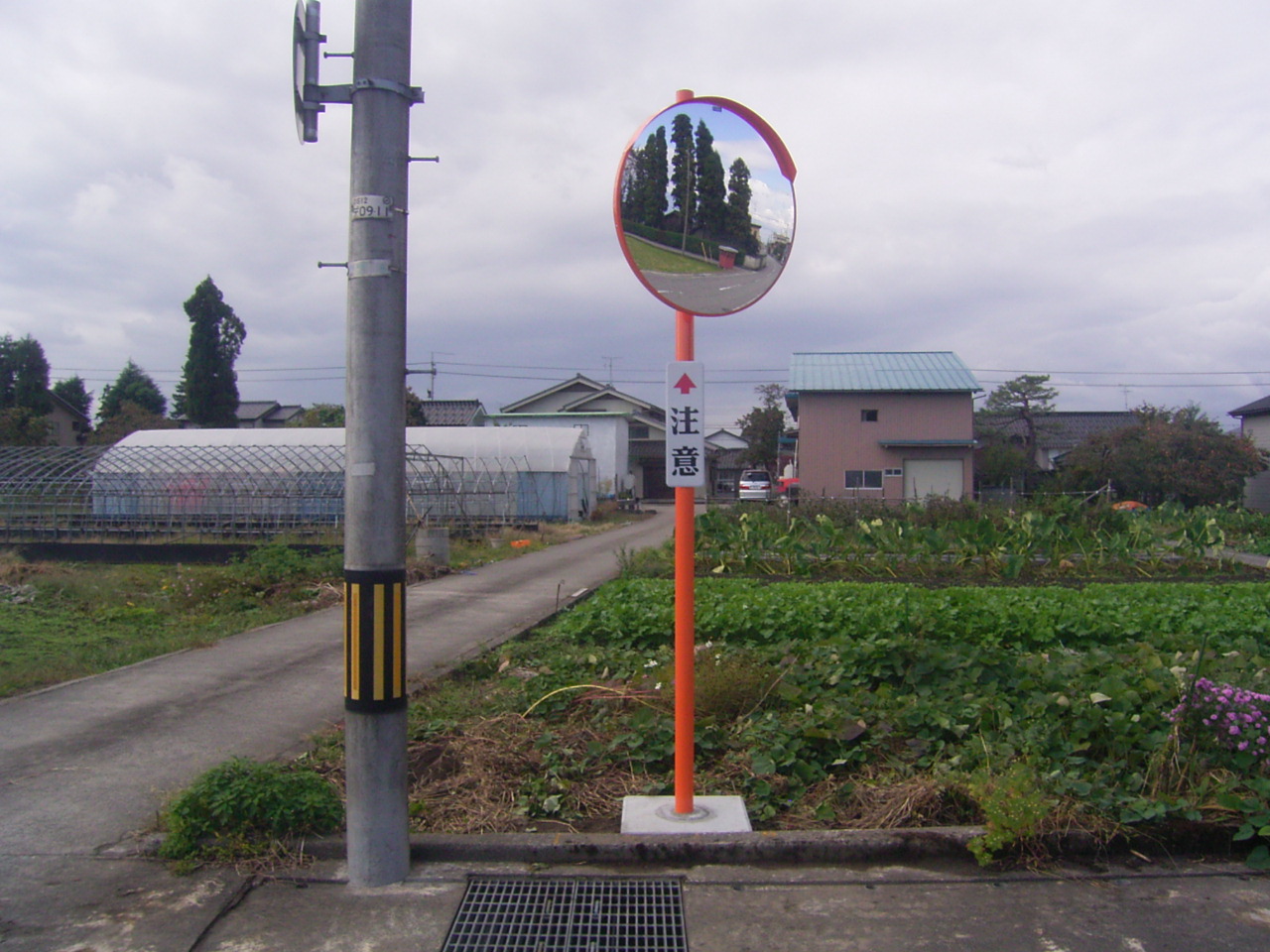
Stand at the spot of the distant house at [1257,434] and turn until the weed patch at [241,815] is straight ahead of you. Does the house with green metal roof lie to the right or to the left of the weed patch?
right

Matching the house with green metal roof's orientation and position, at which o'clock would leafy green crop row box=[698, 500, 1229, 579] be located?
The leafy green crop row is roughly at 12 o'clock from the house with green metal roof.

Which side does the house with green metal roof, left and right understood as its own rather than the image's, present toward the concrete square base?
front

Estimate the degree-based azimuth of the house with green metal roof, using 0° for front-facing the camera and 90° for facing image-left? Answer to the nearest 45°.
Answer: approximately 0°

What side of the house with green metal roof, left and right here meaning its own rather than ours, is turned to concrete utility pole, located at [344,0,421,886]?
front

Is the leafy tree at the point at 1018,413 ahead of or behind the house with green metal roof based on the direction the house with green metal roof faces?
behind
